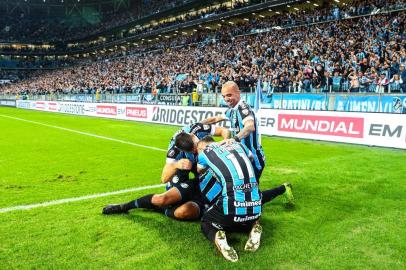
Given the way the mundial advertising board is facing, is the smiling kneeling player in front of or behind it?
in front

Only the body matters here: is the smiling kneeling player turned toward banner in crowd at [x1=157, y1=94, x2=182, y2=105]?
no

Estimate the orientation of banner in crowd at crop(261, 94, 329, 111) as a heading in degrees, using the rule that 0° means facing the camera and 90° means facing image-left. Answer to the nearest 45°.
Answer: approximately 0°

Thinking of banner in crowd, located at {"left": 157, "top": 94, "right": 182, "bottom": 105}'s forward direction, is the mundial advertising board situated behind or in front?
in front

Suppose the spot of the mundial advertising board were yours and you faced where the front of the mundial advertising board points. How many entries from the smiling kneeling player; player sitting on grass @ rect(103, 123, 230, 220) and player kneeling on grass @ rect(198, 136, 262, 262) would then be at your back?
0

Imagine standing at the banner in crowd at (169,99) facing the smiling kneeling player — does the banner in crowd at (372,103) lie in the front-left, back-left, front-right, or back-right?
front-left

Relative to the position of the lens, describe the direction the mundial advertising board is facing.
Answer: facing the viewer and to the left of the viewer

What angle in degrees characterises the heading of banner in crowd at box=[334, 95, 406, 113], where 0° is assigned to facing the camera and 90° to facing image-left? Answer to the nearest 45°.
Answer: approximately 0°

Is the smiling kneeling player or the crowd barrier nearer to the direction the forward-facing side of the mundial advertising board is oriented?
the smiling kneeling player

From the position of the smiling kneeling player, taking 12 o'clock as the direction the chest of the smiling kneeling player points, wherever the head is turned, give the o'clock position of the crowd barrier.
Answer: The crowd barrier is roughly at 5 o'clock from the smiling kneeling player.

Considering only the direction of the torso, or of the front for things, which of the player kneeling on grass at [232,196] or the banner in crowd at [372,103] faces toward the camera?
the banner in crowd

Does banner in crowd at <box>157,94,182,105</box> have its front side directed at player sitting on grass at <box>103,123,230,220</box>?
yes

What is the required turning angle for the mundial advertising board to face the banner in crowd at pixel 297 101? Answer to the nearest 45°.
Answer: approximately 135° to its right

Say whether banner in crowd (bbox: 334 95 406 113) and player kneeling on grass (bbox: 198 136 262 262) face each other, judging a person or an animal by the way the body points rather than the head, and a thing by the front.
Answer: no

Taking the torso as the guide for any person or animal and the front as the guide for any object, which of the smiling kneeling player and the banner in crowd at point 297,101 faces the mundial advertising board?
the banner in crowd

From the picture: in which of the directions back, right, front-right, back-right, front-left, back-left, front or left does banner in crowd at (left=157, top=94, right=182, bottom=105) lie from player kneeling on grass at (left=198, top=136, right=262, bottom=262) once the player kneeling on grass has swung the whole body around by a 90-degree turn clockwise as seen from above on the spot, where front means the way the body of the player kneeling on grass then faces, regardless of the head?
front-left

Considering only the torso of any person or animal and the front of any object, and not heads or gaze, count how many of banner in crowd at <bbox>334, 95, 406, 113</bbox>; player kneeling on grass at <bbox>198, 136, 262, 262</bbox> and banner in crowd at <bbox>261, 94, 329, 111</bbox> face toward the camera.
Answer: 2

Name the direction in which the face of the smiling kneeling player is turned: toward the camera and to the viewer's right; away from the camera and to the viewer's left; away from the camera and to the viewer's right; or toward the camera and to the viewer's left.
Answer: toward the camera and to the viewer's left

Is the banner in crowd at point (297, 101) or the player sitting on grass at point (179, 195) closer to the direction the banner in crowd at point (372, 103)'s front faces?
the player sitting on grass

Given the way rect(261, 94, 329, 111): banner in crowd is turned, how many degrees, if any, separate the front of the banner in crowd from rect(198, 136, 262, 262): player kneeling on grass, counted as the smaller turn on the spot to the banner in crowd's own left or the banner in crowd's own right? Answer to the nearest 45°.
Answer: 0° — it already faces them
